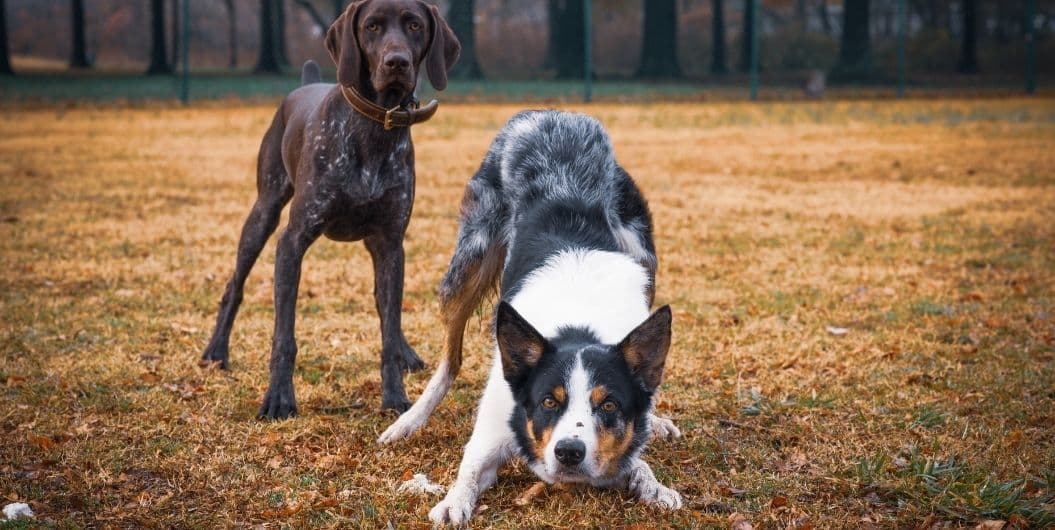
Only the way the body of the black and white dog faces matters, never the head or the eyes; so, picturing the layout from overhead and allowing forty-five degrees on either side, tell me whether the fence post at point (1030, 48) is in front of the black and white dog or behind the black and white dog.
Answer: behind

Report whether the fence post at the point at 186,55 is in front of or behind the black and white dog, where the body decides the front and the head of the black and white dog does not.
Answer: behind

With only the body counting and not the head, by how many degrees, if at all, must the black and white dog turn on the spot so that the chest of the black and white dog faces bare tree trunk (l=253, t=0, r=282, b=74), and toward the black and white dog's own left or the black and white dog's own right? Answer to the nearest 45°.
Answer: approximately 180°

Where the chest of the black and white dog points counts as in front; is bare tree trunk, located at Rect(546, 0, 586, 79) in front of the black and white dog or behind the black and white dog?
behind

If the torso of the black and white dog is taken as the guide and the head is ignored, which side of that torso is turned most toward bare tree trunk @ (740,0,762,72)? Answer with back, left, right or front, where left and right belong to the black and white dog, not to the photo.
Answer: back

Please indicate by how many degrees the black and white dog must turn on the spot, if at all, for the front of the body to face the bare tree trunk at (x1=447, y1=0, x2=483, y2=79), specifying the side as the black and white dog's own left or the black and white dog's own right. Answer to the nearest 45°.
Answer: approximately 180°

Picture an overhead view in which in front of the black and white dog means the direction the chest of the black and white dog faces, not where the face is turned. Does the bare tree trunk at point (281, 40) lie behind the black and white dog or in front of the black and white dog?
behind

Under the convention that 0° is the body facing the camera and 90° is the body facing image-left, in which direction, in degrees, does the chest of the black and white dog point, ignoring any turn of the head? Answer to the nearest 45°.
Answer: approximately 0°

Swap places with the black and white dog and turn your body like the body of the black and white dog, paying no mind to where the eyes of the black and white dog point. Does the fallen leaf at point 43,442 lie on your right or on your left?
on your right

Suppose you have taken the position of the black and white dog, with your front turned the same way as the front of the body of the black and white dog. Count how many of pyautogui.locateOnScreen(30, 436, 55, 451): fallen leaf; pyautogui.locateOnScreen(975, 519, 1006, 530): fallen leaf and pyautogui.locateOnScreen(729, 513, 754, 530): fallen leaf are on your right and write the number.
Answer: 1

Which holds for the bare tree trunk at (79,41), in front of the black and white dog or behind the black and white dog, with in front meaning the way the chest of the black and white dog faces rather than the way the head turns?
behind

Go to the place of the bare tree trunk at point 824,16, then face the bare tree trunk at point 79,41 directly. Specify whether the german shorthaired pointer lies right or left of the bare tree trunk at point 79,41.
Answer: left

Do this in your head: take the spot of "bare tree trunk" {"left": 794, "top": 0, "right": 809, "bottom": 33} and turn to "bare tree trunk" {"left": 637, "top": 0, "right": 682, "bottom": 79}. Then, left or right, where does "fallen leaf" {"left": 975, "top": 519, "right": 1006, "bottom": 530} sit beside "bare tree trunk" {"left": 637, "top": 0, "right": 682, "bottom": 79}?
left
